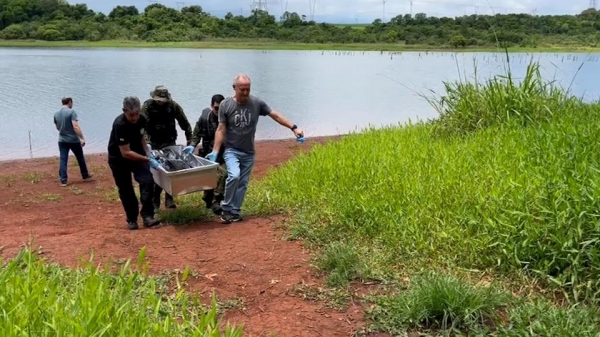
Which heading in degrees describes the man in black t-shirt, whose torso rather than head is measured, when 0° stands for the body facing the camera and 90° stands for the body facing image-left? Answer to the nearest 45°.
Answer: approximately 315°

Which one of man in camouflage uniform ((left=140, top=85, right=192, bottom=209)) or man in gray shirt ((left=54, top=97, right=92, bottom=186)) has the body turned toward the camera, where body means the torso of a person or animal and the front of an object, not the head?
the man in camouflage uniform

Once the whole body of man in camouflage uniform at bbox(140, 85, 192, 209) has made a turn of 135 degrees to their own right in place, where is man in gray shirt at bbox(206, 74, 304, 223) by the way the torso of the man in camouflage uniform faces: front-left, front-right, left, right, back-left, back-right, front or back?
back

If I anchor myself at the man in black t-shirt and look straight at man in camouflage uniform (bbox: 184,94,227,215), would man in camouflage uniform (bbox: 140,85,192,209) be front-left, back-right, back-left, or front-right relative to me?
front-left

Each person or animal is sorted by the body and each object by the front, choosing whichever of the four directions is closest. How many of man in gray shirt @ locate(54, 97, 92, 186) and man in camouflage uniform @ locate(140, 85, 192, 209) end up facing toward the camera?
1

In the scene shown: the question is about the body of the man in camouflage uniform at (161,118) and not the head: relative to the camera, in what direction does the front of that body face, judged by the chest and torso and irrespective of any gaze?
toward the camera

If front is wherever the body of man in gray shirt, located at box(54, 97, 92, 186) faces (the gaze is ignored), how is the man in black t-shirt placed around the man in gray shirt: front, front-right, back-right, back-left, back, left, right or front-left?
back-right

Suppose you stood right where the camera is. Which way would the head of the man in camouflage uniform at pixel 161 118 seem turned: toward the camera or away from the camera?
toward the camera

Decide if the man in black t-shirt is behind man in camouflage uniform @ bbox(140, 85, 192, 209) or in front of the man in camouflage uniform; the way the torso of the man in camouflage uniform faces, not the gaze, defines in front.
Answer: in front

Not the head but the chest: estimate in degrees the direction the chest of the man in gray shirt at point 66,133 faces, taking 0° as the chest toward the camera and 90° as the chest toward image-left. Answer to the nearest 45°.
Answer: approximately 225°

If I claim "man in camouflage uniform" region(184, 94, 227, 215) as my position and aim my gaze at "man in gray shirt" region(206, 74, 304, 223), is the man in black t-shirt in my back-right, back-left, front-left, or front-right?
front-right

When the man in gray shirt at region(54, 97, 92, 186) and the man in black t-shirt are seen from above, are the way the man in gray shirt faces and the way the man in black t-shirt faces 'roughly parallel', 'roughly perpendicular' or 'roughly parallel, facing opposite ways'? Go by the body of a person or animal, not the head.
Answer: roughly perpendicular

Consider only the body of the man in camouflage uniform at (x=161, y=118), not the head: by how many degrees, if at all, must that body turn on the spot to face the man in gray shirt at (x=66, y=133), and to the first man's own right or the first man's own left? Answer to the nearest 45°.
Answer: approximately 135° to the first man's own right

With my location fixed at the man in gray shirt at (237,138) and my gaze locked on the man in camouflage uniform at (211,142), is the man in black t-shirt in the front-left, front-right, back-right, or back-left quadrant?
front-left

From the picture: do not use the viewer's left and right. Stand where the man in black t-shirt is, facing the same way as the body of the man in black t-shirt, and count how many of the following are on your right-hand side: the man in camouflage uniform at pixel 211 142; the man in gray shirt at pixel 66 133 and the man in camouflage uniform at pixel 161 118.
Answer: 0

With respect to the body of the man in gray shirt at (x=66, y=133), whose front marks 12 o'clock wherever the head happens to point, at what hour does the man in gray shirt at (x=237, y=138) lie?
the man in gray shirt at (x=237, y=138) is roughly at 4 o'clock from the man in gray shirt at (x=66, y=133).

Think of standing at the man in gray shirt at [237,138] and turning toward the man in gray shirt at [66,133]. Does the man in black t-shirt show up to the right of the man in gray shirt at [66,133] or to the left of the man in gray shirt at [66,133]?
left
